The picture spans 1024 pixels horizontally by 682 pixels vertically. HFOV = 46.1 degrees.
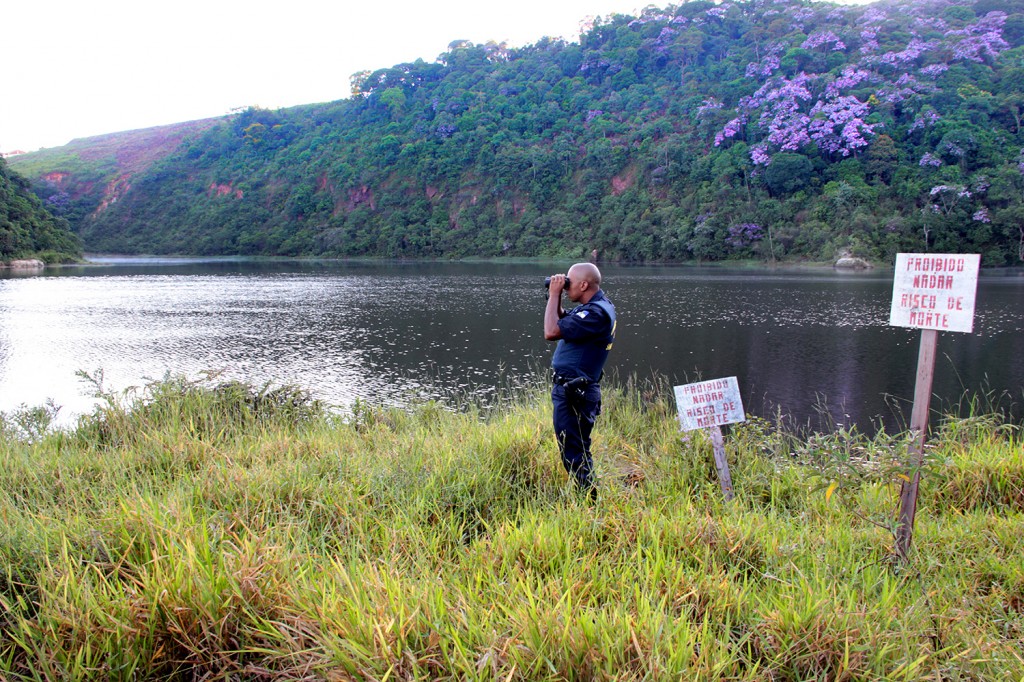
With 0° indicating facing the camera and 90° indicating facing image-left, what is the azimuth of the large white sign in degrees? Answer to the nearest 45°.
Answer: approximately 0°

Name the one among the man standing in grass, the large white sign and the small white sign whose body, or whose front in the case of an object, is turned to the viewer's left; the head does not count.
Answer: the man standing in grass

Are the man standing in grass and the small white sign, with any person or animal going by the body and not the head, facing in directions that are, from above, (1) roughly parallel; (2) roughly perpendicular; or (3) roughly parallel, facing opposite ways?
roughly perpendicular

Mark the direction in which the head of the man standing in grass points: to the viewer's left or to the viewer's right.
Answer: to the viewer's left

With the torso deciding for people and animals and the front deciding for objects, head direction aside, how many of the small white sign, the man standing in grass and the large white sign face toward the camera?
2

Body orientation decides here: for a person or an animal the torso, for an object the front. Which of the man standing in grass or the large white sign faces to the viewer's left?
the man standing in grass

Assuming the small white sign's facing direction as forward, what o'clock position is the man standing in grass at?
The man standing in grass is roughly at 2 o'clock from the small white sign.

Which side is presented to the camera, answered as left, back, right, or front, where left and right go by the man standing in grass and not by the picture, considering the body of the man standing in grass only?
left

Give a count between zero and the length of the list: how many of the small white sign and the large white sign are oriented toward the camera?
2

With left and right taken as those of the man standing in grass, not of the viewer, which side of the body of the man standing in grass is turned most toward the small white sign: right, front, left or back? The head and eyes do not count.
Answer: back

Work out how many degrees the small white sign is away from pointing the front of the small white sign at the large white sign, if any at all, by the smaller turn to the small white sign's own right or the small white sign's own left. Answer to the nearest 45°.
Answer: approximately 45° to the small white sign's own left

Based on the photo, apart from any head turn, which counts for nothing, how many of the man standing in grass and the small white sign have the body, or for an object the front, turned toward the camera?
1
